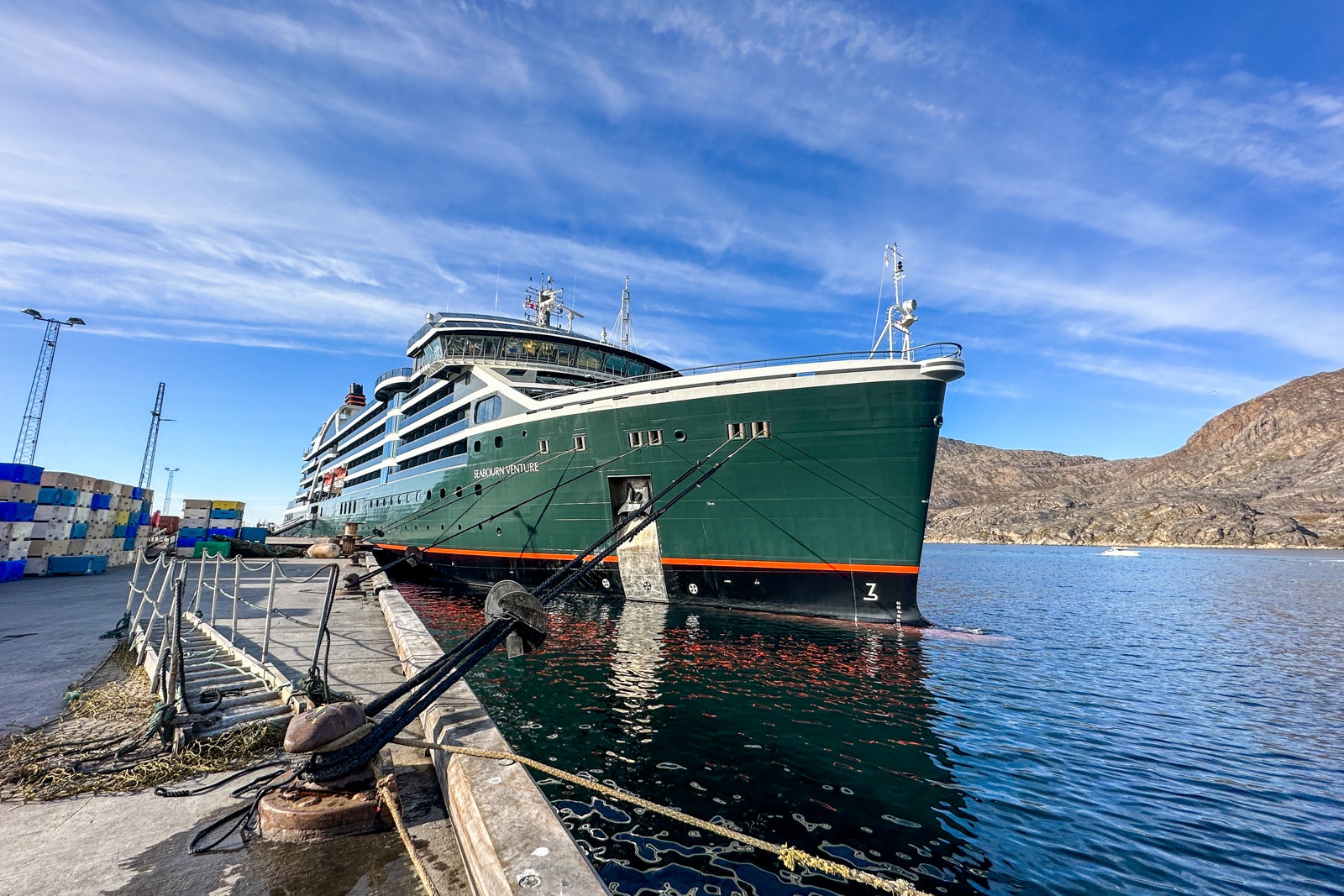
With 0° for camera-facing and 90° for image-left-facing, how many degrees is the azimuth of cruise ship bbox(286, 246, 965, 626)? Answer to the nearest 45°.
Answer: approximately 315°

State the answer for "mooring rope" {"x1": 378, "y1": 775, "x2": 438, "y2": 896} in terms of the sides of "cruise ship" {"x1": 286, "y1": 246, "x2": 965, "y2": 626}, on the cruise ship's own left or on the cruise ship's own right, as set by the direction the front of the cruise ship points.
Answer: on the cruise ship's own right

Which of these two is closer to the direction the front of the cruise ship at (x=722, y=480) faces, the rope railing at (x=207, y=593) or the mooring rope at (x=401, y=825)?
the mooring rope
